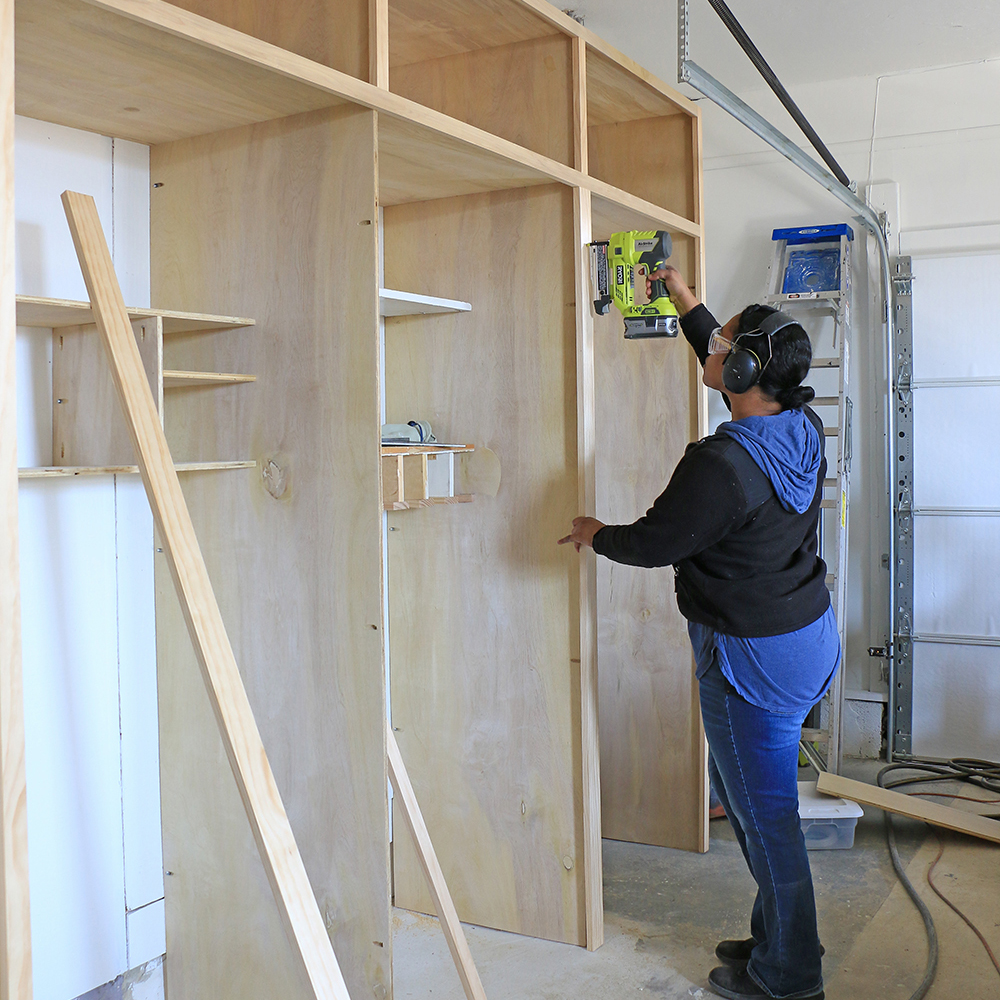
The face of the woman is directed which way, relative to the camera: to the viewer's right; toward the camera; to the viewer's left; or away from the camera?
to the viewer's left

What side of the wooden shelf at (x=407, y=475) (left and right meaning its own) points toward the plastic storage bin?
left

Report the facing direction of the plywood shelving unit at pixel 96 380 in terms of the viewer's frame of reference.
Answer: facing the viewer and to the right of the viewer

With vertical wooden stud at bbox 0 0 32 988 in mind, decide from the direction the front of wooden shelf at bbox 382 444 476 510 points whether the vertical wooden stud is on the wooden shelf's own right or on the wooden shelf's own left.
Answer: on the wooden shelf's own right
